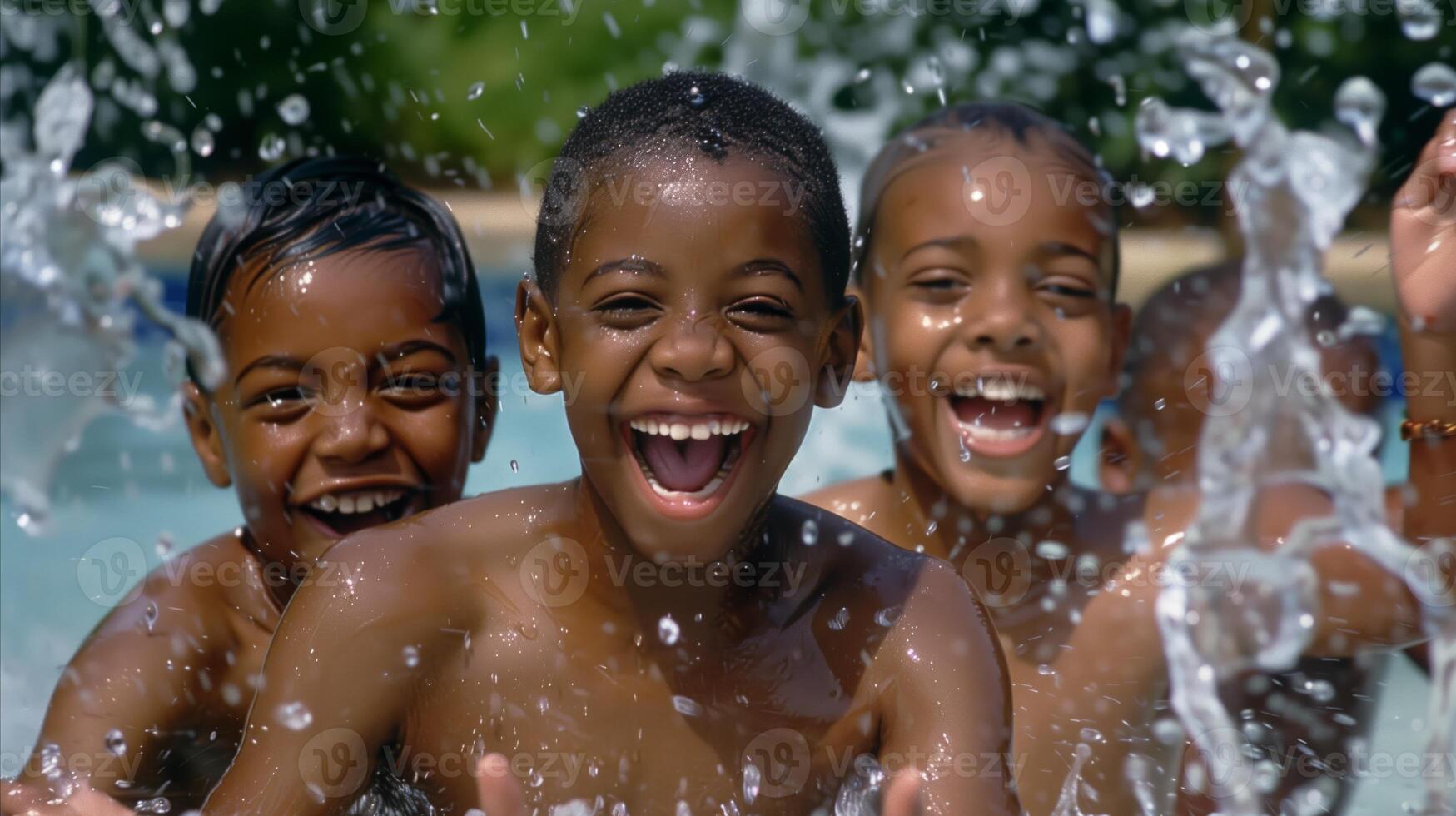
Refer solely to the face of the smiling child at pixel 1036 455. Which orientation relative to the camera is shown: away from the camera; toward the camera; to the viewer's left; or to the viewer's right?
toward the camera

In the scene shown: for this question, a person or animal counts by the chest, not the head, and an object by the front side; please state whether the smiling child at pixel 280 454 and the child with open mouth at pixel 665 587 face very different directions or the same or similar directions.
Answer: same or similar directions

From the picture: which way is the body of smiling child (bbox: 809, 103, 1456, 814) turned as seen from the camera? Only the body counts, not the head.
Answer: toward the camera

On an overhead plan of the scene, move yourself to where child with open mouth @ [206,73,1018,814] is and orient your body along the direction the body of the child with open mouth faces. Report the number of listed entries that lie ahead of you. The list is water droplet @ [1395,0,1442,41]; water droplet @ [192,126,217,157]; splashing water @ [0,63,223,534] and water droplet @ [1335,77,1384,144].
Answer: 0

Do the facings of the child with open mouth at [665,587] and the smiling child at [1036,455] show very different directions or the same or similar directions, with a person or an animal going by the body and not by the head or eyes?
same or similar directions

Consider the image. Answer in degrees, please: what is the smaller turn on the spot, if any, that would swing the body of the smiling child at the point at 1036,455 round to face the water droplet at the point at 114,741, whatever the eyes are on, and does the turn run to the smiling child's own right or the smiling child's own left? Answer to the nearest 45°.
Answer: approximately 45° to the smiling child's own right

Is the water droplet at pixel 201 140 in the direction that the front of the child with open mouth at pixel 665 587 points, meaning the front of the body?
no

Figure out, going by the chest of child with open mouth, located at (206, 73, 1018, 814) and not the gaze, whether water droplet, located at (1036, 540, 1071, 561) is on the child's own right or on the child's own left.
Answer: on the child's own left

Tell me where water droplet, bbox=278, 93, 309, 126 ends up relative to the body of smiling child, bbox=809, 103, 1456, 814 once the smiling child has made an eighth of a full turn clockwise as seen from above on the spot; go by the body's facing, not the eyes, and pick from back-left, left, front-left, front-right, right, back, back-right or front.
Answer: right

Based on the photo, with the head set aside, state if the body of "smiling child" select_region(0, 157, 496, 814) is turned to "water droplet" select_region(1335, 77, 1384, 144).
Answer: no

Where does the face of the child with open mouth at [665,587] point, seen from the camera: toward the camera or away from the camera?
toward the camera

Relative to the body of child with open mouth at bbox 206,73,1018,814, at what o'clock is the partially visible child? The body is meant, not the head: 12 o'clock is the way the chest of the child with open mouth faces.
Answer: The partially visible child is roughly at 8 o'clock from the child with open mouth.

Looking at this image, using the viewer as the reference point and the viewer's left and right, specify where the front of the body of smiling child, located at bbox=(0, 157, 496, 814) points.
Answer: facing the viewer

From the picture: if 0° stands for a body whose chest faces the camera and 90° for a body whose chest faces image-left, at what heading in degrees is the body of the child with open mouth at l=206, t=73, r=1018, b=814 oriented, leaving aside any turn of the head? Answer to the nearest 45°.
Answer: approximately 0°
